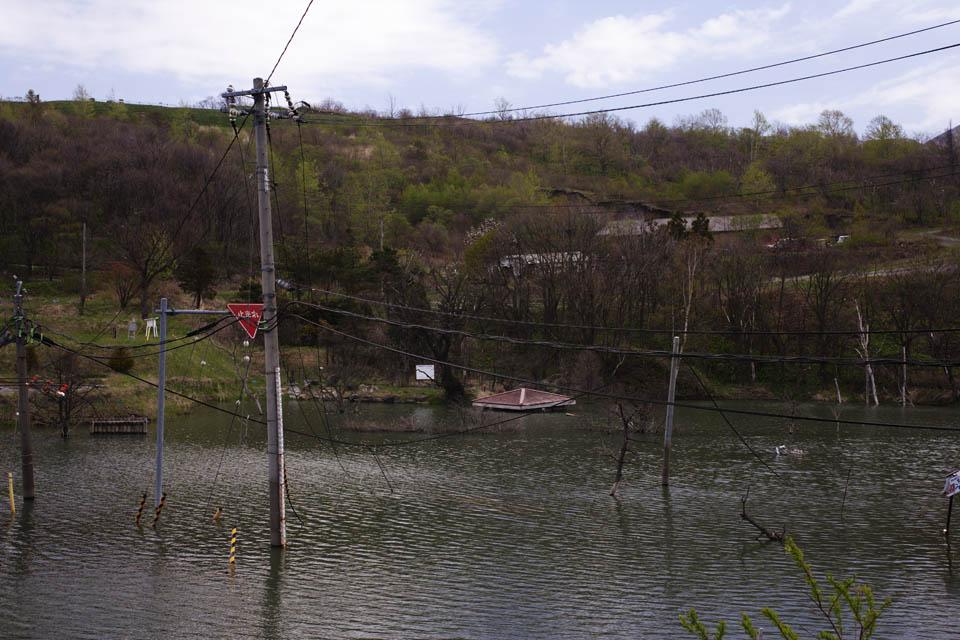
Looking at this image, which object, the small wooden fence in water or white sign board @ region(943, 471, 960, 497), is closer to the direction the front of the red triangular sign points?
the white sign board

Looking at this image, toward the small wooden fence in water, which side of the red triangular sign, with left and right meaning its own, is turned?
back

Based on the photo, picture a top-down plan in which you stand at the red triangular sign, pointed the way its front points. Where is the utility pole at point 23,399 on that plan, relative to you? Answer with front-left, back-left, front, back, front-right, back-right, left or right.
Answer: back-right

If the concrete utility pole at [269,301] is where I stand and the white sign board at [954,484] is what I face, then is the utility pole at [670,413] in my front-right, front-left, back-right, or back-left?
front-left

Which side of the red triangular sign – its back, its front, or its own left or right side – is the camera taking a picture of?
front

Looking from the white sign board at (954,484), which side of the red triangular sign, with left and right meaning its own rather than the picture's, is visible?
left

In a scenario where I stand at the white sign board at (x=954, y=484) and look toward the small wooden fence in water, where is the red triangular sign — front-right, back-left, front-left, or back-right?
front-left

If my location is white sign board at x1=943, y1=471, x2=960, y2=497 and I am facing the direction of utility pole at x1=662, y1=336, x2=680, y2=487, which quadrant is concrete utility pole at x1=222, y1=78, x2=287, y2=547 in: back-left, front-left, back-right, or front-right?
front-left

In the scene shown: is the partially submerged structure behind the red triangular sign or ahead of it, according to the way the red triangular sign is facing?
behind
